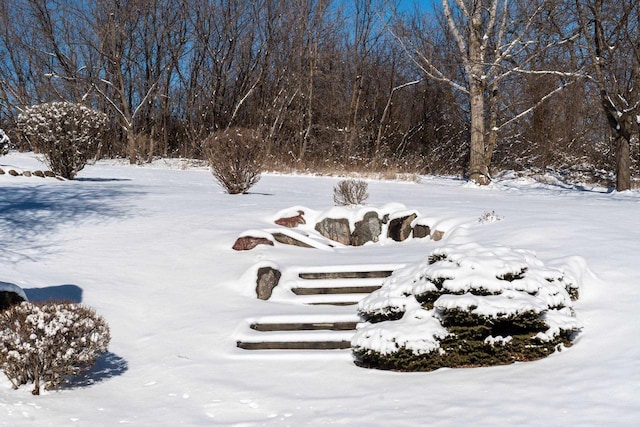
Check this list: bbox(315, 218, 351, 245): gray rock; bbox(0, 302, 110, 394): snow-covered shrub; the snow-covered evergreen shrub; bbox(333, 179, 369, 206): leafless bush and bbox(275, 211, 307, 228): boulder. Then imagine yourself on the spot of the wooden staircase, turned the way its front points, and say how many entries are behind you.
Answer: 3

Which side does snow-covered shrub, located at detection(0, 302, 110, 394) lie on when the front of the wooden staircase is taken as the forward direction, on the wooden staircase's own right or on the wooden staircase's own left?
on the wooden staircase's own right

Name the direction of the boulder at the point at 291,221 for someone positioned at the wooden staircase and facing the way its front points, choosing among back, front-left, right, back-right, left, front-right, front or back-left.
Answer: back

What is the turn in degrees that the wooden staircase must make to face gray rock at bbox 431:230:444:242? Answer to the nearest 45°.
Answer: approximately 135° to its left

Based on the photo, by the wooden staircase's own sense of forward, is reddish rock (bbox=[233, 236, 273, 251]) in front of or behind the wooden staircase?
behind

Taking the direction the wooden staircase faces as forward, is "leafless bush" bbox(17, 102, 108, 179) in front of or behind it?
behind

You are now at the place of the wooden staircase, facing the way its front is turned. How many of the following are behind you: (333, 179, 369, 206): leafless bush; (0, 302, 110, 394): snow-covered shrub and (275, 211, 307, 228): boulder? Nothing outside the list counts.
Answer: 2

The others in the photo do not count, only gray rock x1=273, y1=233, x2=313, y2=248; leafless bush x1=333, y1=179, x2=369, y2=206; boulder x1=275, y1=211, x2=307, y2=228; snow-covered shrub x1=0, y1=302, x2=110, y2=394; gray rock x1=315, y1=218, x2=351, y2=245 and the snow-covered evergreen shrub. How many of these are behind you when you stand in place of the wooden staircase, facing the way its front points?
4

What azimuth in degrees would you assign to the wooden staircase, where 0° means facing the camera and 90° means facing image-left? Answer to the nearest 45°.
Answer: approximately 0°

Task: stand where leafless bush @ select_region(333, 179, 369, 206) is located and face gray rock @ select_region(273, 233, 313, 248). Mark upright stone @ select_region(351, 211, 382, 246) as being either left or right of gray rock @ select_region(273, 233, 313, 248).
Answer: left

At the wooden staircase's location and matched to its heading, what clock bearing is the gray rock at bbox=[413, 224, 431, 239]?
The gray rock is roughly at 7 o'clock from the wooden staircase.

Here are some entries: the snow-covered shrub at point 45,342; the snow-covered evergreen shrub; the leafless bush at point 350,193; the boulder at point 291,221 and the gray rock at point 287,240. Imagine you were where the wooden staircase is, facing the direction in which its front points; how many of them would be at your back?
3

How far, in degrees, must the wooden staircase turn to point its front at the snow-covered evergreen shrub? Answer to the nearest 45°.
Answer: approximately 45° to its left

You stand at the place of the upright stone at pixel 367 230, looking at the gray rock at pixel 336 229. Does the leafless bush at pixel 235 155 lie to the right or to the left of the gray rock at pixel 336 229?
right

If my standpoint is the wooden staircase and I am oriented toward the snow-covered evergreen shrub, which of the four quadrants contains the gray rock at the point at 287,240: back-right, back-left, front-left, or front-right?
back-left

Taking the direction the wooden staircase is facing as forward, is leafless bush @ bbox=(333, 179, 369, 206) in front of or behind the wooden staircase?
behind

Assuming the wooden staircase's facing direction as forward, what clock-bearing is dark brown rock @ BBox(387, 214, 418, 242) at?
The dark brown rock is roughly at 7 o'clock from the wooden staircase.
